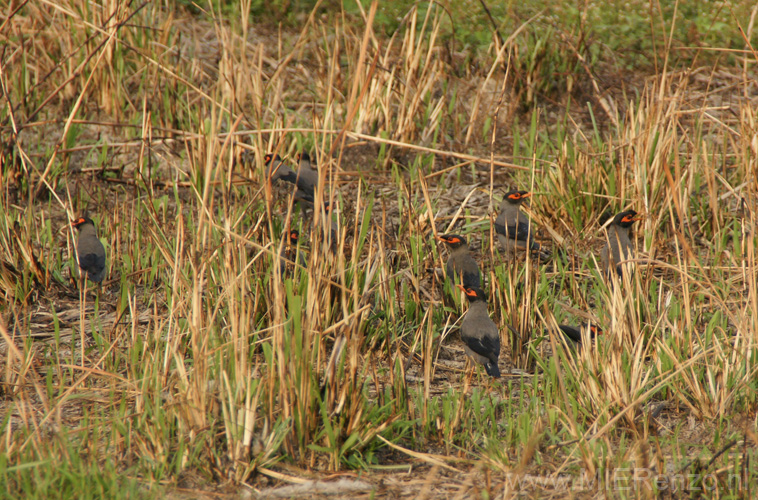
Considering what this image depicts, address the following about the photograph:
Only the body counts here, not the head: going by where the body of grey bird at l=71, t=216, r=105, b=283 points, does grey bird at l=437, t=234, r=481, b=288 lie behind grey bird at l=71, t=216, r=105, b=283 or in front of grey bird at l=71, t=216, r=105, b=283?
behind

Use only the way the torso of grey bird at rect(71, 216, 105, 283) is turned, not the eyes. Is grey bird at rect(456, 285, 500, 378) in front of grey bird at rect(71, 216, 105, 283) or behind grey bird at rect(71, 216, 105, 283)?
behind

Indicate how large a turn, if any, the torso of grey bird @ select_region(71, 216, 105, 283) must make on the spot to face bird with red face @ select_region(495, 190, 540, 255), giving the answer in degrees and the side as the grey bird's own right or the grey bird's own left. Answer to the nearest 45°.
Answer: approximately 135° to the grey bird's own right

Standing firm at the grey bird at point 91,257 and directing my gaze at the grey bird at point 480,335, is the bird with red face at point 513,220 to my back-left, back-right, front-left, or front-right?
front-left

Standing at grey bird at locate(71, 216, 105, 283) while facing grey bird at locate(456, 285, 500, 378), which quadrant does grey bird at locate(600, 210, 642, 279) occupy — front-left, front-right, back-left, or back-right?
front-left

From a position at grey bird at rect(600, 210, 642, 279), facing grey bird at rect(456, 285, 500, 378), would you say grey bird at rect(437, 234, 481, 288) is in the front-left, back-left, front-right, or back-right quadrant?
front-right

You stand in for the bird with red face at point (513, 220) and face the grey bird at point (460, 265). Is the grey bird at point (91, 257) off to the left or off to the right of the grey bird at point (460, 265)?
right

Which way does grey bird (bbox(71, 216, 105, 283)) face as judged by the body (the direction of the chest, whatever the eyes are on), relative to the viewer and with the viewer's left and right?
facing away from the viewer and to the left of the viewer

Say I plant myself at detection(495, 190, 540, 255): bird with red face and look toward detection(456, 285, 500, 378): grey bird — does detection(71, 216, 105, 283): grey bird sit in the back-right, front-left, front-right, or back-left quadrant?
front-right
